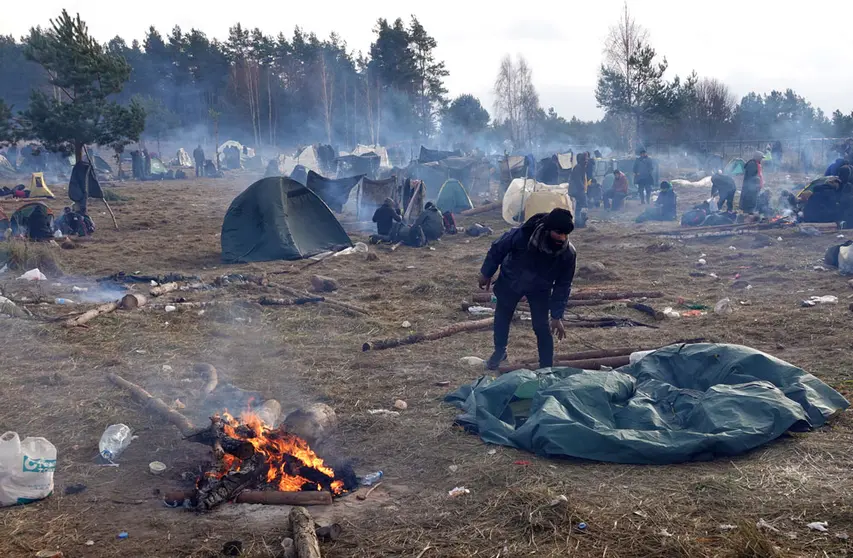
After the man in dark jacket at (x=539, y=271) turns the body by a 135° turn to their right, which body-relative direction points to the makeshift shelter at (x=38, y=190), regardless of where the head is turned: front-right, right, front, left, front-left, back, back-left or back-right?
front-right

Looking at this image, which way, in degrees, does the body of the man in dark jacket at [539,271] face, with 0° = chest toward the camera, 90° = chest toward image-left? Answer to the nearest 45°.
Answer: approximately 315°

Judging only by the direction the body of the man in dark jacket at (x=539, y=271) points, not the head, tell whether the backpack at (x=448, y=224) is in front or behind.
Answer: behind

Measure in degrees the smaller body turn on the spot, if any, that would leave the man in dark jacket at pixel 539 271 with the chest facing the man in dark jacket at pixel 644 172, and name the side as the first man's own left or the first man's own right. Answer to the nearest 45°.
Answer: approximately 135° to the first man's own left

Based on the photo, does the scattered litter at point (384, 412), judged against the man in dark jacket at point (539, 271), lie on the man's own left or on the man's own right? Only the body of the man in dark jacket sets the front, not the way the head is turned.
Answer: on the man's own right

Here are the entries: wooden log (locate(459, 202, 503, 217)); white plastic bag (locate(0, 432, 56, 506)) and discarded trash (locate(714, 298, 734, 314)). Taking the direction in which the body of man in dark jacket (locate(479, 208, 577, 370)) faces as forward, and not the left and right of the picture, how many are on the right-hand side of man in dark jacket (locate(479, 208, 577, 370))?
1

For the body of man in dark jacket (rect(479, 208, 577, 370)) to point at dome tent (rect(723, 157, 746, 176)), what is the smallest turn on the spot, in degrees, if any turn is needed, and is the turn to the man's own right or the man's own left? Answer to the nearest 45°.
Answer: approximately 135° to the man's own left

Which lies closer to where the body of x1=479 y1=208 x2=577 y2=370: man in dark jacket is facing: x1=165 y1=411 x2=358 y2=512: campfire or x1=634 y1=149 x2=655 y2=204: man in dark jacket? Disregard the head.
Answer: the campfire

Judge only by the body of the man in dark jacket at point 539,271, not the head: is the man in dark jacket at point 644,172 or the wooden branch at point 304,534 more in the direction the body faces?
the wooden branch

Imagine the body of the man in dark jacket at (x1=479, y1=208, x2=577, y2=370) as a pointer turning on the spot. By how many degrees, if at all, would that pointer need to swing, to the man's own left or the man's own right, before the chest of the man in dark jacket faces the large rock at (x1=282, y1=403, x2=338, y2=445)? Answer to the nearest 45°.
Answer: approximately 90° to the man's own right

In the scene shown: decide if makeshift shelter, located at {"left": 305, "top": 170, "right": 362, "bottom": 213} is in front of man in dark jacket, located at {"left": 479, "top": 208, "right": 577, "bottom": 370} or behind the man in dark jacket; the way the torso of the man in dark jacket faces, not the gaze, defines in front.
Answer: behind

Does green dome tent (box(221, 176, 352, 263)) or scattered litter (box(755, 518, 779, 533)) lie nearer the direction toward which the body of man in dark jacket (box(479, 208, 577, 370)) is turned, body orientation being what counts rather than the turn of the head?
the scattered litter

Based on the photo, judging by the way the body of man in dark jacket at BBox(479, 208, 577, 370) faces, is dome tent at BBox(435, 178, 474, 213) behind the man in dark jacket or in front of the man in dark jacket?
behind

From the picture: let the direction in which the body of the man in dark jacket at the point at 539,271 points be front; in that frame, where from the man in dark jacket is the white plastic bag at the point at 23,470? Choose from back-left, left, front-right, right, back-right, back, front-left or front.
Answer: right
